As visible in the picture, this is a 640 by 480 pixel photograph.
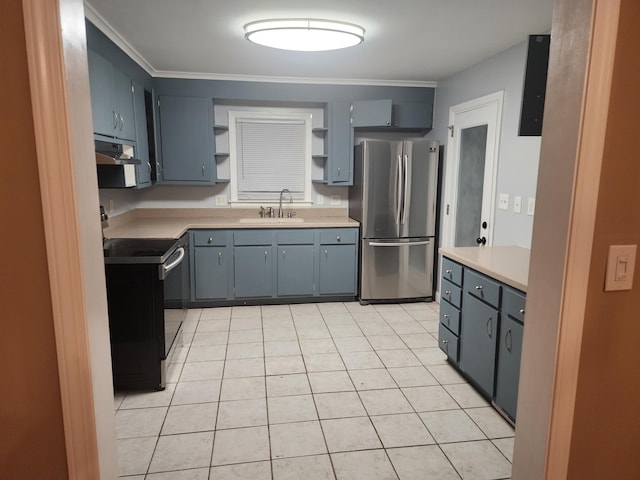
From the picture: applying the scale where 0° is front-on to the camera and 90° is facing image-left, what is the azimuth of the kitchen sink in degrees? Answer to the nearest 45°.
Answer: approximately 0°

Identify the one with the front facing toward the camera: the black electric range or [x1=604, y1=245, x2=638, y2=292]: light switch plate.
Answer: the light switch plate

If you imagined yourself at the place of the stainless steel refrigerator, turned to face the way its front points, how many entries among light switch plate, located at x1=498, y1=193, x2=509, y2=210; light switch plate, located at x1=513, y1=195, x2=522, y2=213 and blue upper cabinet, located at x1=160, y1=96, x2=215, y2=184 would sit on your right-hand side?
1

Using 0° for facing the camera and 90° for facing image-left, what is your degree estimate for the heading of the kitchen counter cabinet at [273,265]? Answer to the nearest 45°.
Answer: approximately 0°

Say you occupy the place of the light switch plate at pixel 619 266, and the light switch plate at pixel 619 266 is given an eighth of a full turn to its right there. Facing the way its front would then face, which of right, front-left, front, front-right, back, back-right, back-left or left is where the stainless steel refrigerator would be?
right

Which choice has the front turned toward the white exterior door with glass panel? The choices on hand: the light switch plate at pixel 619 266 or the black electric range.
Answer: the black electric range

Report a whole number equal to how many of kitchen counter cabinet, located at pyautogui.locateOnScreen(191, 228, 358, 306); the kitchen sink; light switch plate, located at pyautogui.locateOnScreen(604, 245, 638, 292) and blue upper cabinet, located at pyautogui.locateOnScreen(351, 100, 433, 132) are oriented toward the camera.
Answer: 4

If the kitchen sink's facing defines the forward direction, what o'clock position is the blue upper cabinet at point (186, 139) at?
The blue upper cabinet is roughly at 3 o'clock from the kitchen sink.

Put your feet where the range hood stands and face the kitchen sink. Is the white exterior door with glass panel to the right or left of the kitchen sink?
right

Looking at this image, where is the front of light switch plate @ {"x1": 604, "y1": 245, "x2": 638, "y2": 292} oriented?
toward the camera

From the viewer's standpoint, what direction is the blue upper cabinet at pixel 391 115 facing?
toward the camera

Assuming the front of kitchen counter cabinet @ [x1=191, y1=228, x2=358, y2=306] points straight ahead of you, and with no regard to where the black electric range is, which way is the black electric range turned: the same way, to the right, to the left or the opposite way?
to the left

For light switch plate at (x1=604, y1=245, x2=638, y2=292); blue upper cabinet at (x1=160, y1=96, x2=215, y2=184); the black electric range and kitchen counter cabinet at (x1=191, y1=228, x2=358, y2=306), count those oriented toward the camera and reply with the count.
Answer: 3

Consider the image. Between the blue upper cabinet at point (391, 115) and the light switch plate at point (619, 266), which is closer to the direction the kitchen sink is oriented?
the light switch plate

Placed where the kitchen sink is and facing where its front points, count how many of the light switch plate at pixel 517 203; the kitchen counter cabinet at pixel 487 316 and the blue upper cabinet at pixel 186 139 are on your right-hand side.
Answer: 1

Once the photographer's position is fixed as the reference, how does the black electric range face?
facing to the right of the viewer

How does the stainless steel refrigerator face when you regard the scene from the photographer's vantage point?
facing the viewer
